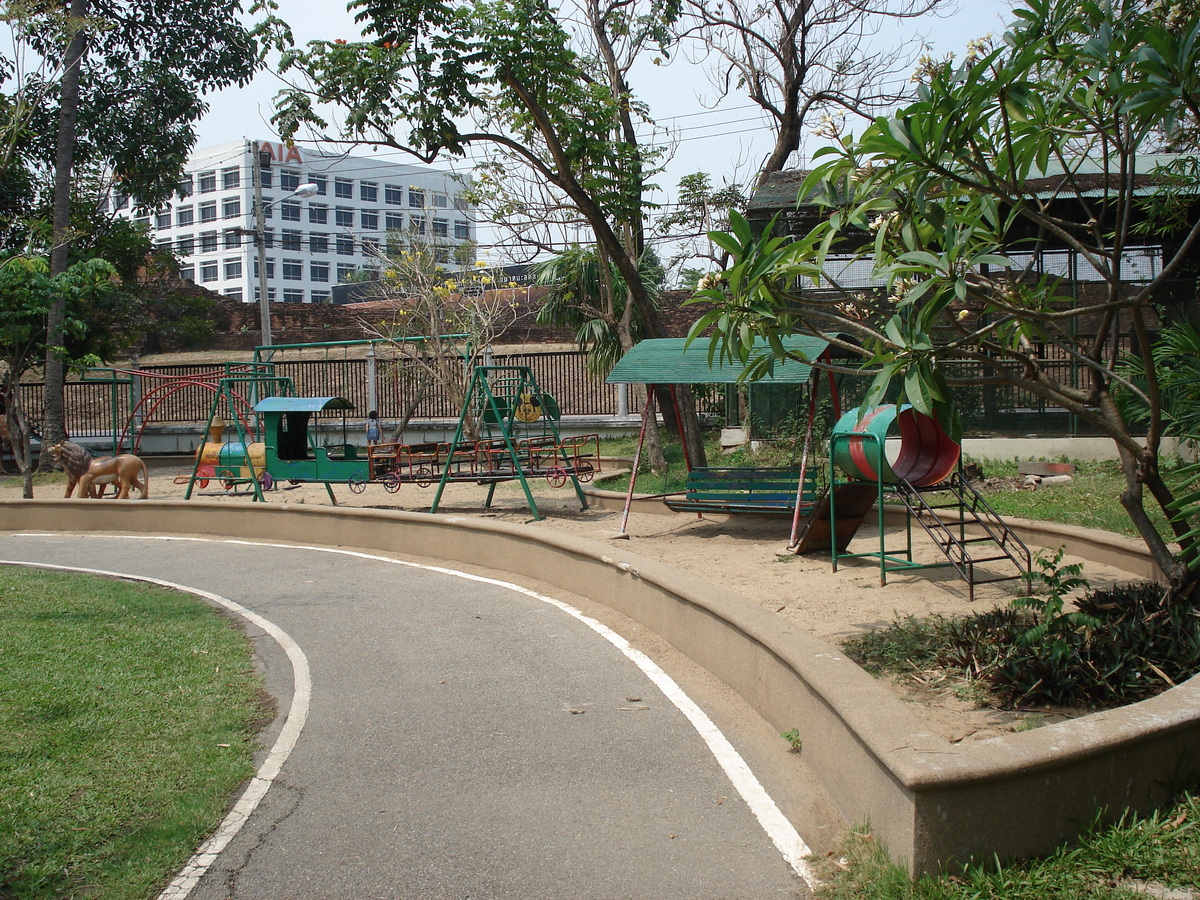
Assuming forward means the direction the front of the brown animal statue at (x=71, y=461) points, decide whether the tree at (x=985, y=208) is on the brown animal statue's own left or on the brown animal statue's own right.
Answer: on the brown animal statue's own left

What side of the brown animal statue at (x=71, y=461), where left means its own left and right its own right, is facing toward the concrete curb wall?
left

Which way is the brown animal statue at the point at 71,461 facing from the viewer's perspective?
to the viewer's left

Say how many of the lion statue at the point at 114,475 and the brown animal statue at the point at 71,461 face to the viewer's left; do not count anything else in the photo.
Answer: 2

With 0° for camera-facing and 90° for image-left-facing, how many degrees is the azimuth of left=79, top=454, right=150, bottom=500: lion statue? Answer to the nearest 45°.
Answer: approximately 90°

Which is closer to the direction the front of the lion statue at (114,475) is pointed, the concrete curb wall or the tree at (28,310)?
the tree
